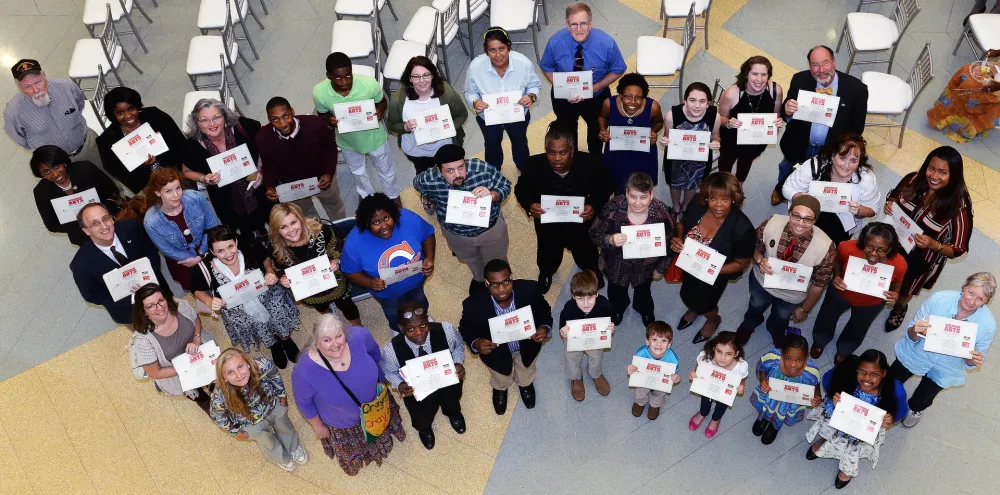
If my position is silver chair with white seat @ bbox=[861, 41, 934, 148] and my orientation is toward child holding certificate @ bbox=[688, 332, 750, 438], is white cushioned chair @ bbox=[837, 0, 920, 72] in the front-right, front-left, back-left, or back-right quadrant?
back-right

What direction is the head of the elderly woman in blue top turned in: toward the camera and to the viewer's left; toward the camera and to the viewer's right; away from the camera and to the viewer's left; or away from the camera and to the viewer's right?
toward the camera and to the viewer's left

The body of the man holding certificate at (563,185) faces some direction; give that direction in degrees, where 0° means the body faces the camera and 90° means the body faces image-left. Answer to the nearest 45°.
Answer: approximately 0°

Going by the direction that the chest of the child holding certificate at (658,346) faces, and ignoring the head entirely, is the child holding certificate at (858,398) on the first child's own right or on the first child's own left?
on the first child's own left

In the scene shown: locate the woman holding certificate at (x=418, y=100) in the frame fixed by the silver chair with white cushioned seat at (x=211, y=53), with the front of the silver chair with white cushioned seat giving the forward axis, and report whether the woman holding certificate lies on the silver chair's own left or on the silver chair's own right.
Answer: on the silver chair's own left

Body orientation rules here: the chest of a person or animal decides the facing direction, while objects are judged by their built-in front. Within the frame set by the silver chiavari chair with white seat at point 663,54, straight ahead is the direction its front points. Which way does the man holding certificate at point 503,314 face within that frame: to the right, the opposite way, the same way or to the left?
to the left

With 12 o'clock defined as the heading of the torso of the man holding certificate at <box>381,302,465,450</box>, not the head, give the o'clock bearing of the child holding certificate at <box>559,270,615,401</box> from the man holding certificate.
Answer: The child holding certificate is roughly at 9 o'clock from the man holding certificate.
